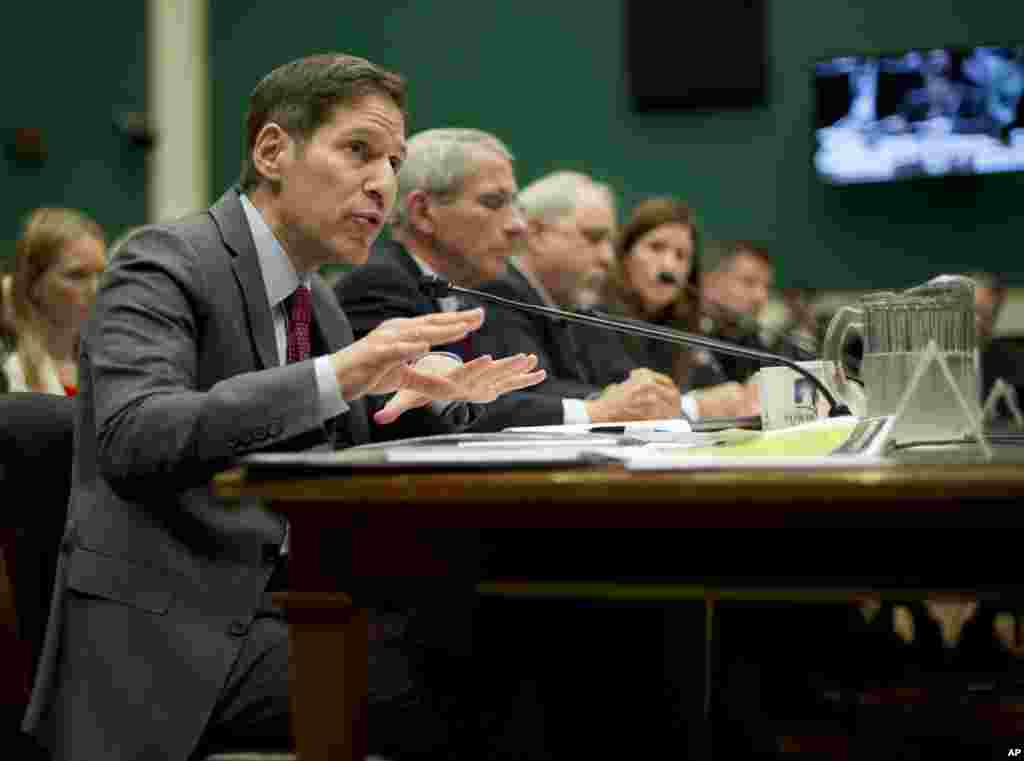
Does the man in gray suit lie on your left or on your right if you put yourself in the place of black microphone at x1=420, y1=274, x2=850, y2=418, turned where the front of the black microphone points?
on your left

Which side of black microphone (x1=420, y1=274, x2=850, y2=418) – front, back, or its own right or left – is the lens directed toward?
left

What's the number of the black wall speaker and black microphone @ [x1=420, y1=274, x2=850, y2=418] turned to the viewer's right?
0

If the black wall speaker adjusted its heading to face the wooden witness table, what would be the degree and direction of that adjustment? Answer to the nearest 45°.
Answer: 0° — it already faces it

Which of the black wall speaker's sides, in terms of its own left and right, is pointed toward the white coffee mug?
front

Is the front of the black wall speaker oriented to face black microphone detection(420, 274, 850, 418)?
yes

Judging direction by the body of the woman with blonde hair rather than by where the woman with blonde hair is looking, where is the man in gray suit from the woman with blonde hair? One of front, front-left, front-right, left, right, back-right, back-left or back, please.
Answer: front-right

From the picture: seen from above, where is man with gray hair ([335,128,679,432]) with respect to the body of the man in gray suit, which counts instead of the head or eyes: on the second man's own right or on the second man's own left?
on the second man's own left

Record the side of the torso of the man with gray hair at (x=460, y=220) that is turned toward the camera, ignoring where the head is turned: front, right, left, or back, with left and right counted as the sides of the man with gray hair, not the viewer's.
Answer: right
